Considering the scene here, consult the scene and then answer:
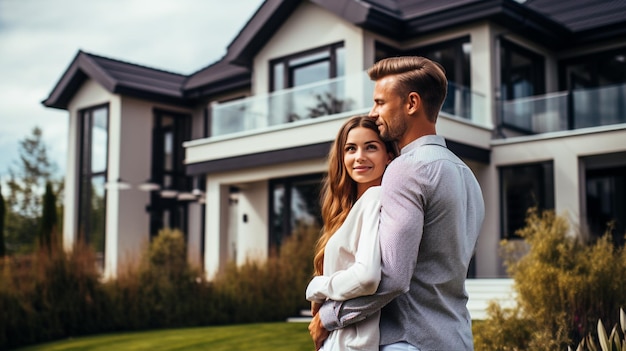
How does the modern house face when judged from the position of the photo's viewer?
facing the viewer and to the left of the viewer

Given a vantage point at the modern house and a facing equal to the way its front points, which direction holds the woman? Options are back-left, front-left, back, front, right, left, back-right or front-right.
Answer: front-left

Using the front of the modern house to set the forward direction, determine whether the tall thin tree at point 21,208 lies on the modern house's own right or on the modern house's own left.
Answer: on the modern house's own right

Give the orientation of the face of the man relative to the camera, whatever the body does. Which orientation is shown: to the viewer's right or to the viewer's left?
to the viewer's left

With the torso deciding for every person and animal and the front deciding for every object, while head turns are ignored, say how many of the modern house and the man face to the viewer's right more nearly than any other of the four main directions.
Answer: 0

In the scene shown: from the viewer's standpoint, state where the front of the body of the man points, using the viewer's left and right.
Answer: facing away from the viewer and to the left of the viewer

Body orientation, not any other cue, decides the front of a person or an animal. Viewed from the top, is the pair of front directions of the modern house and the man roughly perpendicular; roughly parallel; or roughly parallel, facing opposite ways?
roughly perpendicular

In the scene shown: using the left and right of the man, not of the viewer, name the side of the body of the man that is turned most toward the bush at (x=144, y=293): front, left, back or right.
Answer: front

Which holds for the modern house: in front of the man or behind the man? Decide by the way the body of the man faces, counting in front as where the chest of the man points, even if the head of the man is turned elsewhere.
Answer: in front

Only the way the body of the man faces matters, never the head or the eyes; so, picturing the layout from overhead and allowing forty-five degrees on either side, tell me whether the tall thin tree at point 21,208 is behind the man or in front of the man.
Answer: in front

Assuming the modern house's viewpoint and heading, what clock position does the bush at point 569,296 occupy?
The bush is roughly at 10 o'clock from the modern house.

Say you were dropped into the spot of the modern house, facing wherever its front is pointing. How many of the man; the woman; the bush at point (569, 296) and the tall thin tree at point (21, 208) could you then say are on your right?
1

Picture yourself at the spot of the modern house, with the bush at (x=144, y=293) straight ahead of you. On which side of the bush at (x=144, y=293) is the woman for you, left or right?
left
